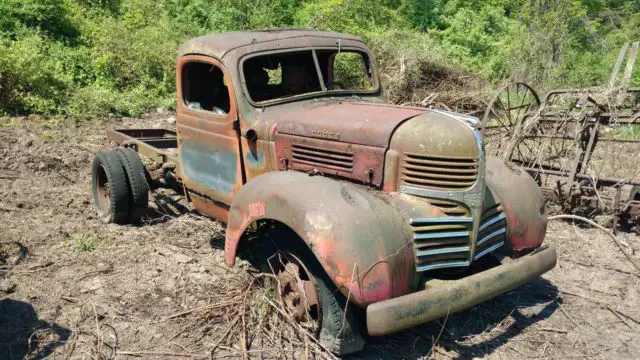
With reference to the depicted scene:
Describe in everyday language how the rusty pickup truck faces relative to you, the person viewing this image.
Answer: facing the viewer and to the right of the viewer
